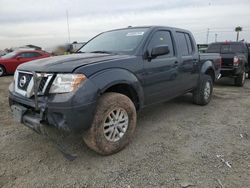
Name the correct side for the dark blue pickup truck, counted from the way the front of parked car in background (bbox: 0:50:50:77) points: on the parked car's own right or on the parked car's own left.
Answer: on the parked car's own left

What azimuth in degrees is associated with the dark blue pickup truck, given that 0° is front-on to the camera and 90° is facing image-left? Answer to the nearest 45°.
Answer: approximately 45°

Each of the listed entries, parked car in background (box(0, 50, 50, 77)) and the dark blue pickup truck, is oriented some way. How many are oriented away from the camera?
0

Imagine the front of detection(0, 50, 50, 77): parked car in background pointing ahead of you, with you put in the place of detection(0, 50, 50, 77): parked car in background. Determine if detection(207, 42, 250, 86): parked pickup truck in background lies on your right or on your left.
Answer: on your left

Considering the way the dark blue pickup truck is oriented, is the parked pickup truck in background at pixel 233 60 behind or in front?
behind

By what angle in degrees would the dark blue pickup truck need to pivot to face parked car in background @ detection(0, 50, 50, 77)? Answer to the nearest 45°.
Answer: approximately 90° to its right
